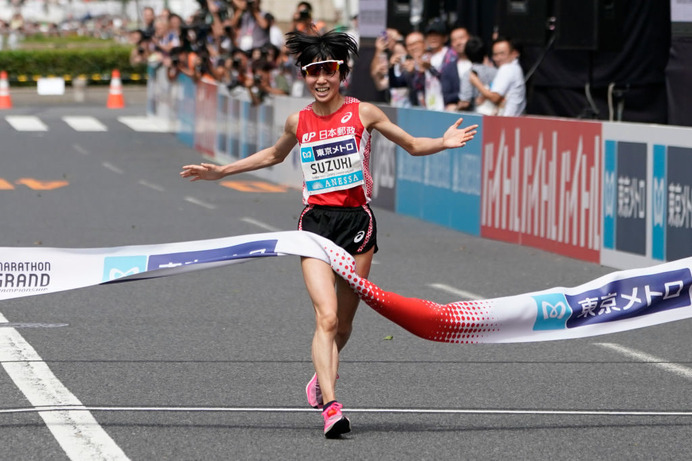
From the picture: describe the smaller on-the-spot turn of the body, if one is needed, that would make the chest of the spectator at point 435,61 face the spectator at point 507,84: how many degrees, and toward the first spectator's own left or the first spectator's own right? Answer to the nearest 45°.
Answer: approximately 90° to the first spectator's own left

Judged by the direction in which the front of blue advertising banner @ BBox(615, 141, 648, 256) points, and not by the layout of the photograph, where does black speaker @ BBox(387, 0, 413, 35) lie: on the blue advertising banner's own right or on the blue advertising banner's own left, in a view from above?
on the blue advertising banner's own right

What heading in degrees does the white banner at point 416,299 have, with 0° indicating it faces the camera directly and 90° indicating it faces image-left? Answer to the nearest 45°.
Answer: approximately 0°

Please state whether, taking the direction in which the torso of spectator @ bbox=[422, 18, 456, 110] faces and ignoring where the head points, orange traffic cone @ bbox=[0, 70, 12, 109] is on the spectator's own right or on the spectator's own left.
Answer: on the spectator's own right

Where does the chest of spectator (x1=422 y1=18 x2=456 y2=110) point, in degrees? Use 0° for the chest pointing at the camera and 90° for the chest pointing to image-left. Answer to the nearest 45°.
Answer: approximately 45°

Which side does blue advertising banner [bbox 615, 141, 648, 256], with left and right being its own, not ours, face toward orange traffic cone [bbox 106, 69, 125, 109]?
right

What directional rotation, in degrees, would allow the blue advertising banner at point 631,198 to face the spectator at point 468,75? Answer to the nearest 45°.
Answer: approximately 90° to its right

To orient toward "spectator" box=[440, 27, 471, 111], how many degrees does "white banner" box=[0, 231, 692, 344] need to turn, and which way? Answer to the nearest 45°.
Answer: approximately 180°
